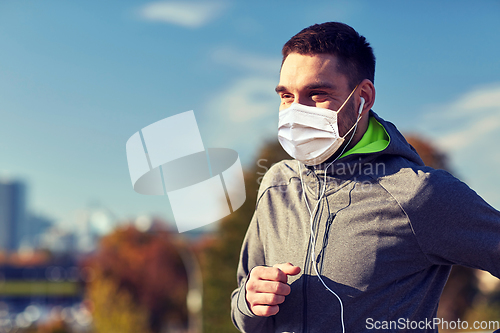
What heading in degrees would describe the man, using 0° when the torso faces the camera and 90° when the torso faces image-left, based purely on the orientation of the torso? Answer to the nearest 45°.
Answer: approximately 45°

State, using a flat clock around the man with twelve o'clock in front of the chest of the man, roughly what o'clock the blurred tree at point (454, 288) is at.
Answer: The blurred tree is roughly at 5 o'clock from the man.

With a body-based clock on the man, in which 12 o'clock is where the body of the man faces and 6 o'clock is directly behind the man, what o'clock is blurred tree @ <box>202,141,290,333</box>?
The blurred tree is roughly at 4 o'clock from the man.

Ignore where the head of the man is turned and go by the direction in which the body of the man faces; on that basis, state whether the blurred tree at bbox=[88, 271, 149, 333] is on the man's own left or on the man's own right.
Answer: on the man's own right
